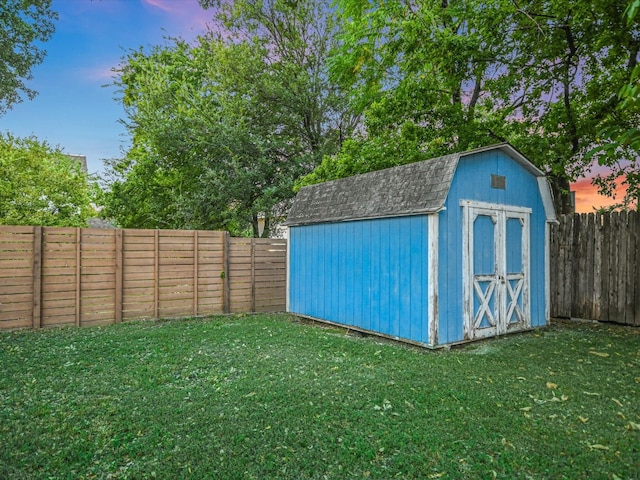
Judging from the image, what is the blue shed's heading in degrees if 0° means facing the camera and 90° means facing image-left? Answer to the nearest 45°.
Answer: approximately 315°

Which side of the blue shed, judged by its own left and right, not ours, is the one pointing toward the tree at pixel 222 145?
back

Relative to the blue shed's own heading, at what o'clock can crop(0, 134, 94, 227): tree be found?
The tree is roughly at 5 o'clock from the blue shed.

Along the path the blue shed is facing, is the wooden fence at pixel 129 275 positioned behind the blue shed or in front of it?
behind

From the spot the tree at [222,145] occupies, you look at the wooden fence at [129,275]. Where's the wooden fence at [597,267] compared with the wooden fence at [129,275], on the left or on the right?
left

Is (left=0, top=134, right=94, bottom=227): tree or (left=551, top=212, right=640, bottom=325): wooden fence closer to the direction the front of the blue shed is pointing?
the wooden fence

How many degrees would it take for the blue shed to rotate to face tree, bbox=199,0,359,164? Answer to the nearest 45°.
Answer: approximately 180°

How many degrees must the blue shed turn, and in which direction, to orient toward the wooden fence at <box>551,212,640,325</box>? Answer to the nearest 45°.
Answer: approximately 90° to its left

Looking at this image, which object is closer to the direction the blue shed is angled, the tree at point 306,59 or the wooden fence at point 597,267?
the wooden fence
